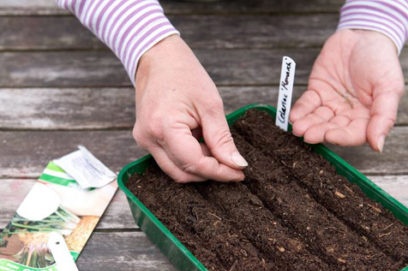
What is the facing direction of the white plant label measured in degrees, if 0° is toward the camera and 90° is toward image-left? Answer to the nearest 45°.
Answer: approximately 0°
